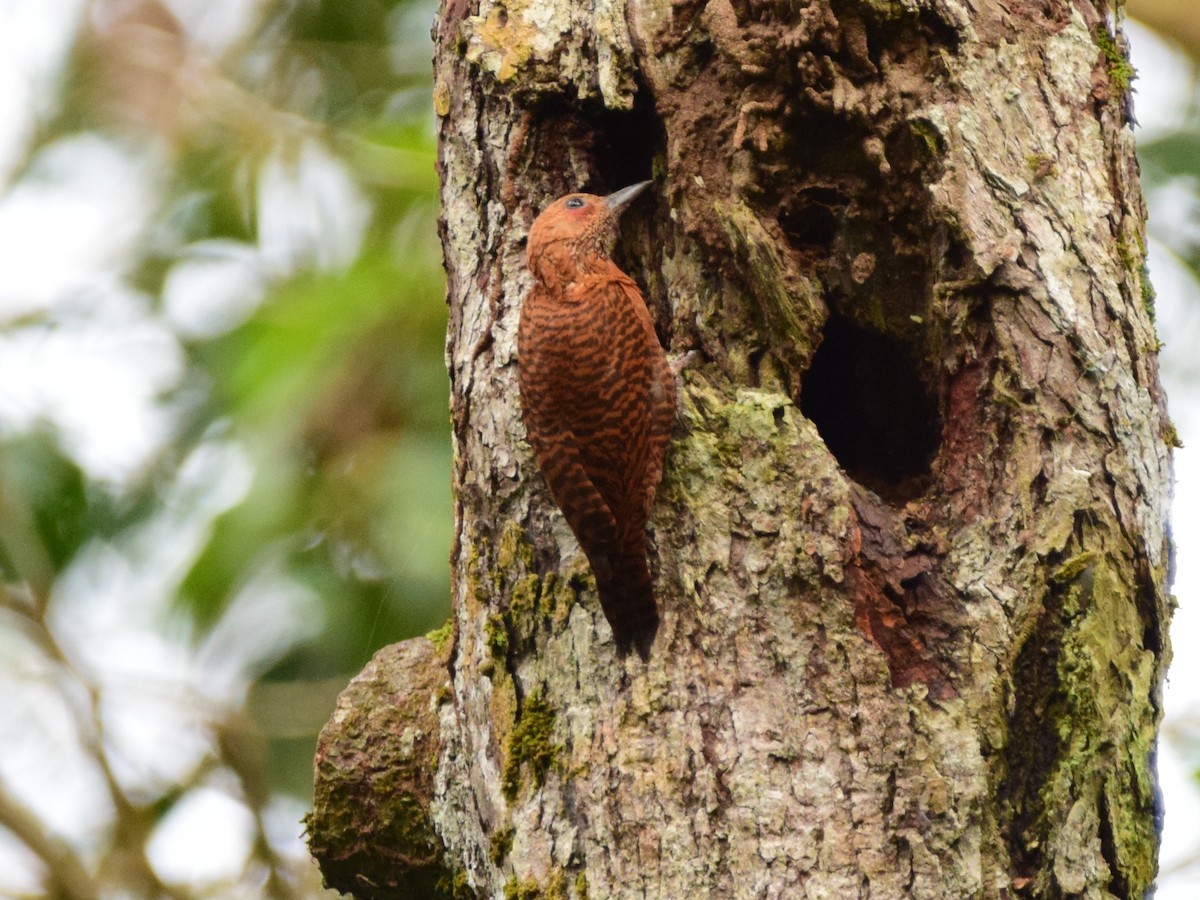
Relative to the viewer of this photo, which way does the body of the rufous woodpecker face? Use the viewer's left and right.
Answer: facing away from the viewer and to the right of the viewer

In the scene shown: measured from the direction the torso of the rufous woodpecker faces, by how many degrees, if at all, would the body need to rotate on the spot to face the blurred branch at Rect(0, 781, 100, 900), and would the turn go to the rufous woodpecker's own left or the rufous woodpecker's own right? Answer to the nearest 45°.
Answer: approximately 90° to the rufous woodpecker's own left

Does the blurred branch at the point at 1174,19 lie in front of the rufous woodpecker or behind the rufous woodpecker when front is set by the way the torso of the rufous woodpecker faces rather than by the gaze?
in front
